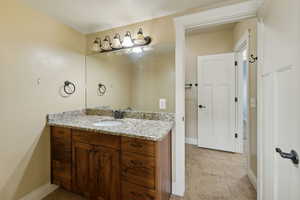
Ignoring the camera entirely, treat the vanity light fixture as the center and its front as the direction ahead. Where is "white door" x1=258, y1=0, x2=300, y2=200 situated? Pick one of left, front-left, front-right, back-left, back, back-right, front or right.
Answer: left

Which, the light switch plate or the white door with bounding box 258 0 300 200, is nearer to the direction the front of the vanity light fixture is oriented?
the white door

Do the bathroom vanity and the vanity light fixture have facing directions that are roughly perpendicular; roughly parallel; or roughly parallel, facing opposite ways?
roughly parallel

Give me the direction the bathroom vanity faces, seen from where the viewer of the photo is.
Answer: facing the viewer and to the left of the viewer

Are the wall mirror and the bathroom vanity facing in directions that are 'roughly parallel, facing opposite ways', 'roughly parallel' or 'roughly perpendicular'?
roughly parallel

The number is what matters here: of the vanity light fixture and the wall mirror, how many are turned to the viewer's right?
0

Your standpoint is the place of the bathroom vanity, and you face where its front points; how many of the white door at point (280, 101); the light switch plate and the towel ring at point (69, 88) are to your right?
1

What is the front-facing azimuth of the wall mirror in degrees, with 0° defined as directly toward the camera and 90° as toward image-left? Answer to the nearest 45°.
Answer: approximately 45°

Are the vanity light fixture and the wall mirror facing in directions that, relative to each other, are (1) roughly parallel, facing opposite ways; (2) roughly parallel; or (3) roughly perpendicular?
roughly parallel

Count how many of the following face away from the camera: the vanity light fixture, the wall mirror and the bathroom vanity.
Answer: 0

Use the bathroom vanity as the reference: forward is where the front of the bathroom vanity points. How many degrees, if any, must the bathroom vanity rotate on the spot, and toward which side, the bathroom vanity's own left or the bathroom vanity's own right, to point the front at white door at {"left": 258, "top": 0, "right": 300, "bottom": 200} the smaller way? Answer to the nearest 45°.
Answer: approximately 90° to the bathroom vanity's own left

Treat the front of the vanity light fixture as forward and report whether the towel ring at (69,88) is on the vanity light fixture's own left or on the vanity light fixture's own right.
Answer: on the vanity light fixture's own right

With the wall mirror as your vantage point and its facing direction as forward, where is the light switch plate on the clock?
The light switch plate is roughly at 8 o'clock from the wall mirror.
